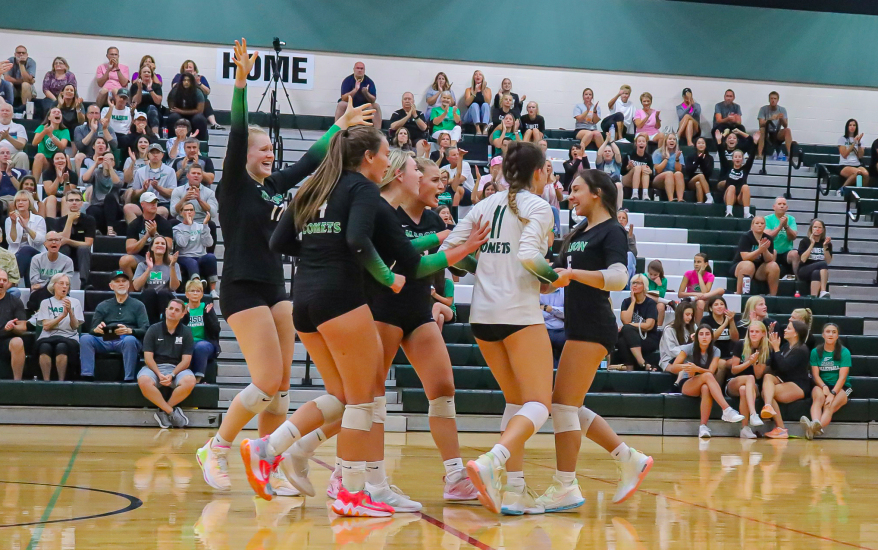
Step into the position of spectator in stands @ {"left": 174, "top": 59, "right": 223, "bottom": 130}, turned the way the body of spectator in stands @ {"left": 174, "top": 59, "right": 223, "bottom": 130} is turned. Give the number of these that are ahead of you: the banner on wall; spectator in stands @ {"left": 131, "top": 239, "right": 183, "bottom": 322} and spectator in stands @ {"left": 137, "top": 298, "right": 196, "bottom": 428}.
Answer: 2

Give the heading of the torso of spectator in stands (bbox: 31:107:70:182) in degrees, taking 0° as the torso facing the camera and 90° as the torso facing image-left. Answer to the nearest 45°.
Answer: approximately 0°

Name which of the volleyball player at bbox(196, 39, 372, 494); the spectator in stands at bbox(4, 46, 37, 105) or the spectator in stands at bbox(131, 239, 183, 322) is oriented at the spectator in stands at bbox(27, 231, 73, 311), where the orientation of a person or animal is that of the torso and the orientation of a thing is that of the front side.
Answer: the spectator in stands at bbox(4, 46, 37, 105)

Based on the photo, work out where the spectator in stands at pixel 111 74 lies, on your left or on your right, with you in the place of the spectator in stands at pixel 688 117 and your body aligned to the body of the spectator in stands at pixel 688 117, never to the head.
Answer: on your right

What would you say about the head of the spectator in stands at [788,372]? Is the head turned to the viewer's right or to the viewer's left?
to the viewer's left
